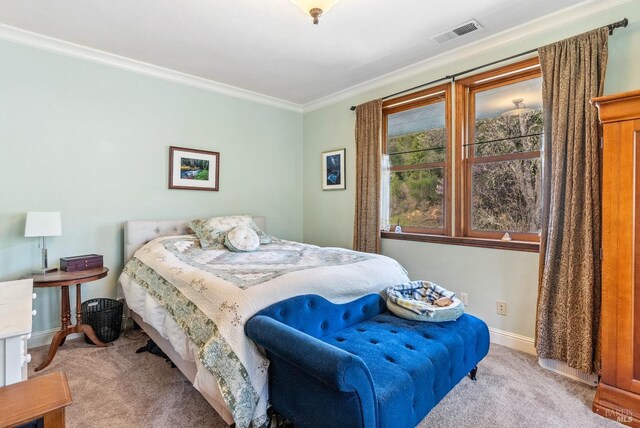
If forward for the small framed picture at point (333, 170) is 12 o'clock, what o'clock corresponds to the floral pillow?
The floral pillow is roughly at 12 o'clock from the small framed picture.

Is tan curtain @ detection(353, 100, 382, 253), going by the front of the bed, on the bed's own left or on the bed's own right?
on the bed's own left

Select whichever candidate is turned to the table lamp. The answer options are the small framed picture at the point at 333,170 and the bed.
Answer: the small framed picture

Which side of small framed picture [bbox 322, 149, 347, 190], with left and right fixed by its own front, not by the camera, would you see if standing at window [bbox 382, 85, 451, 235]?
left

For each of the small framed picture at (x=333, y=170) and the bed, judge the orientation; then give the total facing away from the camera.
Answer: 0

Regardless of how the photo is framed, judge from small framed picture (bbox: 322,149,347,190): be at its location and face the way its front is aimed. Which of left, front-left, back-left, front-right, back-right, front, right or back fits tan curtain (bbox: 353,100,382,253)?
left

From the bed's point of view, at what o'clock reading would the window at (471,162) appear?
The window is roughly at 10 o'clock from the bed.

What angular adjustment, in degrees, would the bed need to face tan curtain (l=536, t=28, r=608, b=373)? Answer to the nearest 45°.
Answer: approximately 45° to its left

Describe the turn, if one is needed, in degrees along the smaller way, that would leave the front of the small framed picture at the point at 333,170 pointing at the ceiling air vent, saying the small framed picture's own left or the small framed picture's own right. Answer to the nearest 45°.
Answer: approximately 90° to the small framed picture's own left

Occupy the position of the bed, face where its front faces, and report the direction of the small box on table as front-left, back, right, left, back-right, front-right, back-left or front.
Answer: back

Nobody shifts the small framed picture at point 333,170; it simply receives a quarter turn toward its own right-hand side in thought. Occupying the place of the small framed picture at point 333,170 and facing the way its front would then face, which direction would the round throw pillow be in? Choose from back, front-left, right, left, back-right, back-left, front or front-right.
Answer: left

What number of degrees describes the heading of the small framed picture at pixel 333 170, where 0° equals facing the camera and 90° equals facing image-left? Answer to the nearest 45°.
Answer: approximately 45°

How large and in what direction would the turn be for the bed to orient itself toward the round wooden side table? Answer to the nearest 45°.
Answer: approximately 180°

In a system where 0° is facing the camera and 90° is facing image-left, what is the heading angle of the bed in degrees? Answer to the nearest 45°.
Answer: approximately 315°

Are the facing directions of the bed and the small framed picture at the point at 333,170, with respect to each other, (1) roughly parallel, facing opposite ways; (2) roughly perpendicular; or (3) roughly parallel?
roughly perpendicular
